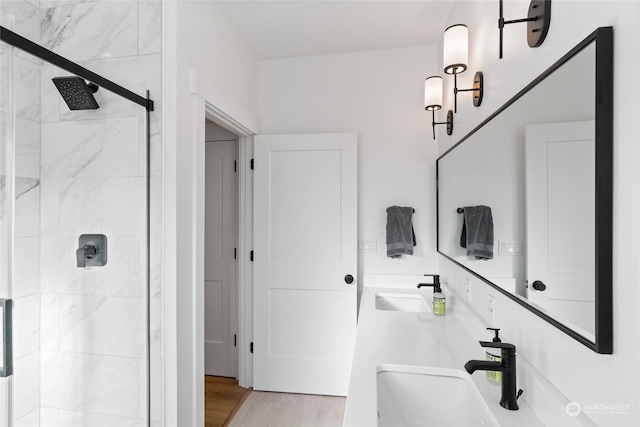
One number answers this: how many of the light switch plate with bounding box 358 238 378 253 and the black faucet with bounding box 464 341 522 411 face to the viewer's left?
1

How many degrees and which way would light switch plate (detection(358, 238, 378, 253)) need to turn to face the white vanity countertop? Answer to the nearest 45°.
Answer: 0° — it already faces it

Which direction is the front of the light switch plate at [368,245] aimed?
toward the camera

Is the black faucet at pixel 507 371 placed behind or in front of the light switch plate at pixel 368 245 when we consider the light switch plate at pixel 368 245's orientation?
in front

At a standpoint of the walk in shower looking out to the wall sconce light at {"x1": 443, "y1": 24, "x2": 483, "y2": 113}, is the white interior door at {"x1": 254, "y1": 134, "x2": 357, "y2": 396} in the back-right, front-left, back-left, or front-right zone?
front-left

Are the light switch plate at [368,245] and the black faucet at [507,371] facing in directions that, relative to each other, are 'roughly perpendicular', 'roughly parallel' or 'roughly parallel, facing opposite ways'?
roughly perpendicular

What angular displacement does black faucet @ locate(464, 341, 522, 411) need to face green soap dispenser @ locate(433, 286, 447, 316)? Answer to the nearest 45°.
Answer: approximately 90° to its right

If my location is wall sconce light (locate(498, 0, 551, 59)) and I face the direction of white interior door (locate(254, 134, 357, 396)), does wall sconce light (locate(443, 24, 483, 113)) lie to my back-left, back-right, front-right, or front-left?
front-right

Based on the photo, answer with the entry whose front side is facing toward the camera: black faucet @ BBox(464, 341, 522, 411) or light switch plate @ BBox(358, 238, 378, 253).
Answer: the light switch plate

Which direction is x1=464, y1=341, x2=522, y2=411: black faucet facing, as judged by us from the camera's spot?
facing to the left of the viewer
